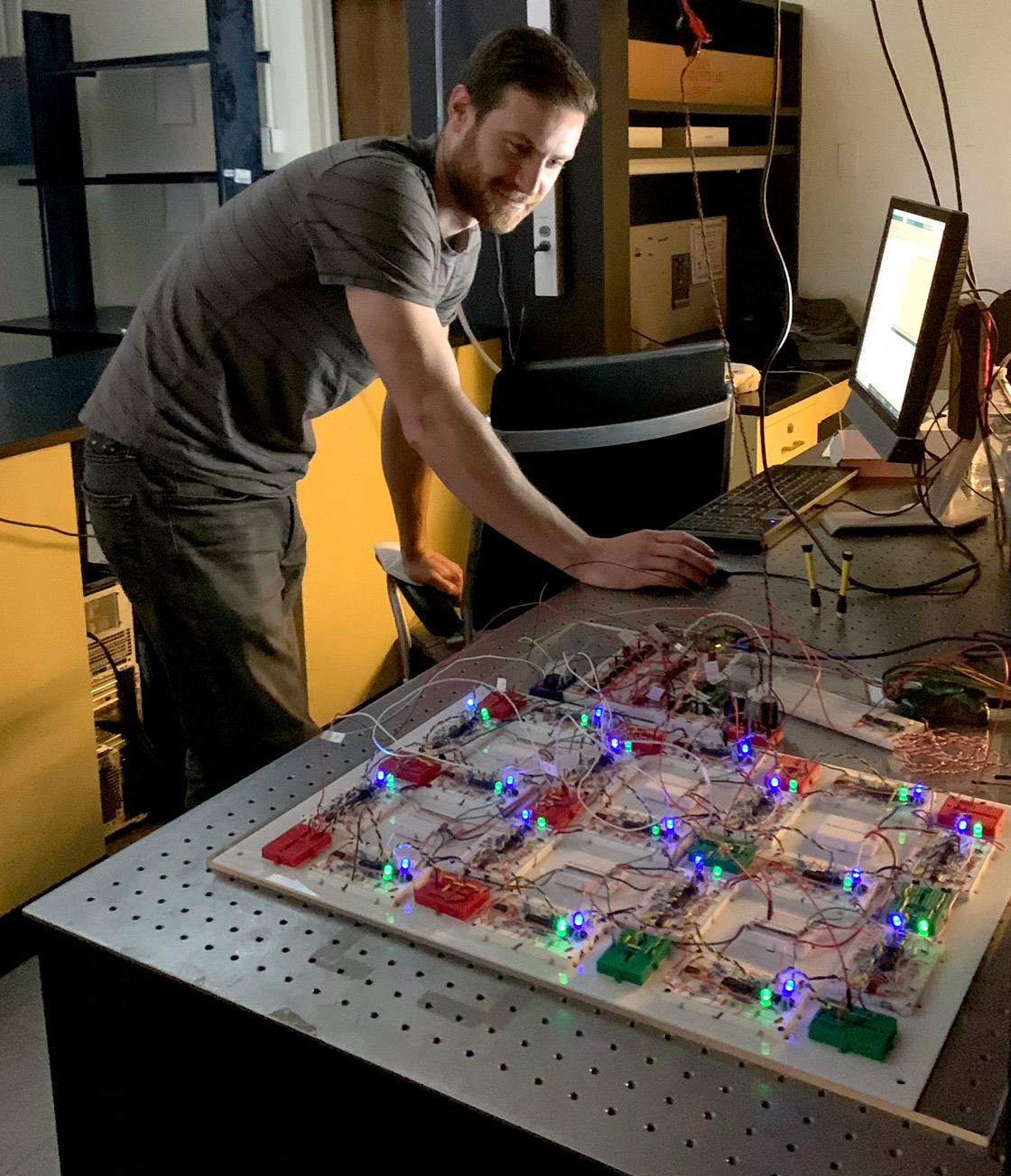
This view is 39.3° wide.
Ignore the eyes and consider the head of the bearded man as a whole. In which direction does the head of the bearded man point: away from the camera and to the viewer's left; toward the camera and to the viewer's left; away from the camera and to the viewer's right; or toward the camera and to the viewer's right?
toward the camera and to the viewer's right

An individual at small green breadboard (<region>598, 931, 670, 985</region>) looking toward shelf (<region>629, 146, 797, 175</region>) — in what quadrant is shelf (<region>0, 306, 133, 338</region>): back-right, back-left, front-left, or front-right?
front-left

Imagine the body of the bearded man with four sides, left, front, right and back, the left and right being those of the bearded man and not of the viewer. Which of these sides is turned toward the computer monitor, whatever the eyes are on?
front

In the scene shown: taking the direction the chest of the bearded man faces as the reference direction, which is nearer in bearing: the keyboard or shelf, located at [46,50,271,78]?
the keyboard

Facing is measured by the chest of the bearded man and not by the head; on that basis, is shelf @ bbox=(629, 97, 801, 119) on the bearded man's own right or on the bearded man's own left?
on the bearded man's own left

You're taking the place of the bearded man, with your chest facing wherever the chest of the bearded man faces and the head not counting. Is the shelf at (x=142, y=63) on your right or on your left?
on your left

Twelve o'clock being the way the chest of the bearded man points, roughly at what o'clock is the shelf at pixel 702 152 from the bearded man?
The shelf is roughly at 10 o'clock from the bearded man.

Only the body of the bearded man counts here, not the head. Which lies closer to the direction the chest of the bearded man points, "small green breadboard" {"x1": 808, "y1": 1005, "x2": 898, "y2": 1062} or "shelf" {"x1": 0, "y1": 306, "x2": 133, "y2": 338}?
the small green breadboard

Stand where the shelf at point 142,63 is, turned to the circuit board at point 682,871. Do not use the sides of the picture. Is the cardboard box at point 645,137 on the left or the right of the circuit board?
left

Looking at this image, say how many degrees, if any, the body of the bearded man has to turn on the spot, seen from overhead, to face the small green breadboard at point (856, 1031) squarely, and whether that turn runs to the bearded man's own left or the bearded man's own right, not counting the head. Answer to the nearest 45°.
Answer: approximately 90° to the bearded man's own right

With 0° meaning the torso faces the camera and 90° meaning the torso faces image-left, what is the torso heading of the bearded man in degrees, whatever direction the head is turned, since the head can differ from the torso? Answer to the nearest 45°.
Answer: approximately 270°

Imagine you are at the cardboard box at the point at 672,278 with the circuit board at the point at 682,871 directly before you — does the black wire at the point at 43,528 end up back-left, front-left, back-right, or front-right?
front-right

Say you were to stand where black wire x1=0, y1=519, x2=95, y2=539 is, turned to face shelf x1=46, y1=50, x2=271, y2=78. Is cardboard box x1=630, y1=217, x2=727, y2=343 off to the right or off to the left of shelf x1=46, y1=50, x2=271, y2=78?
right

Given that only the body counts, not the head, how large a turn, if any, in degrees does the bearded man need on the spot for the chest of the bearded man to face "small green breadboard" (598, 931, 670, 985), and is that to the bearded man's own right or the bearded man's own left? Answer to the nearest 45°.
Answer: approximately 90° to the bearded man's own right

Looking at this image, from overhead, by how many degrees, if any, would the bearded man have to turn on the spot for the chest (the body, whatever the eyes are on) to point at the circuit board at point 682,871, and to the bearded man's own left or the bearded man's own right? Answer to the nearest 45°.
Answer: approximately 90° to the bearded man's own right
